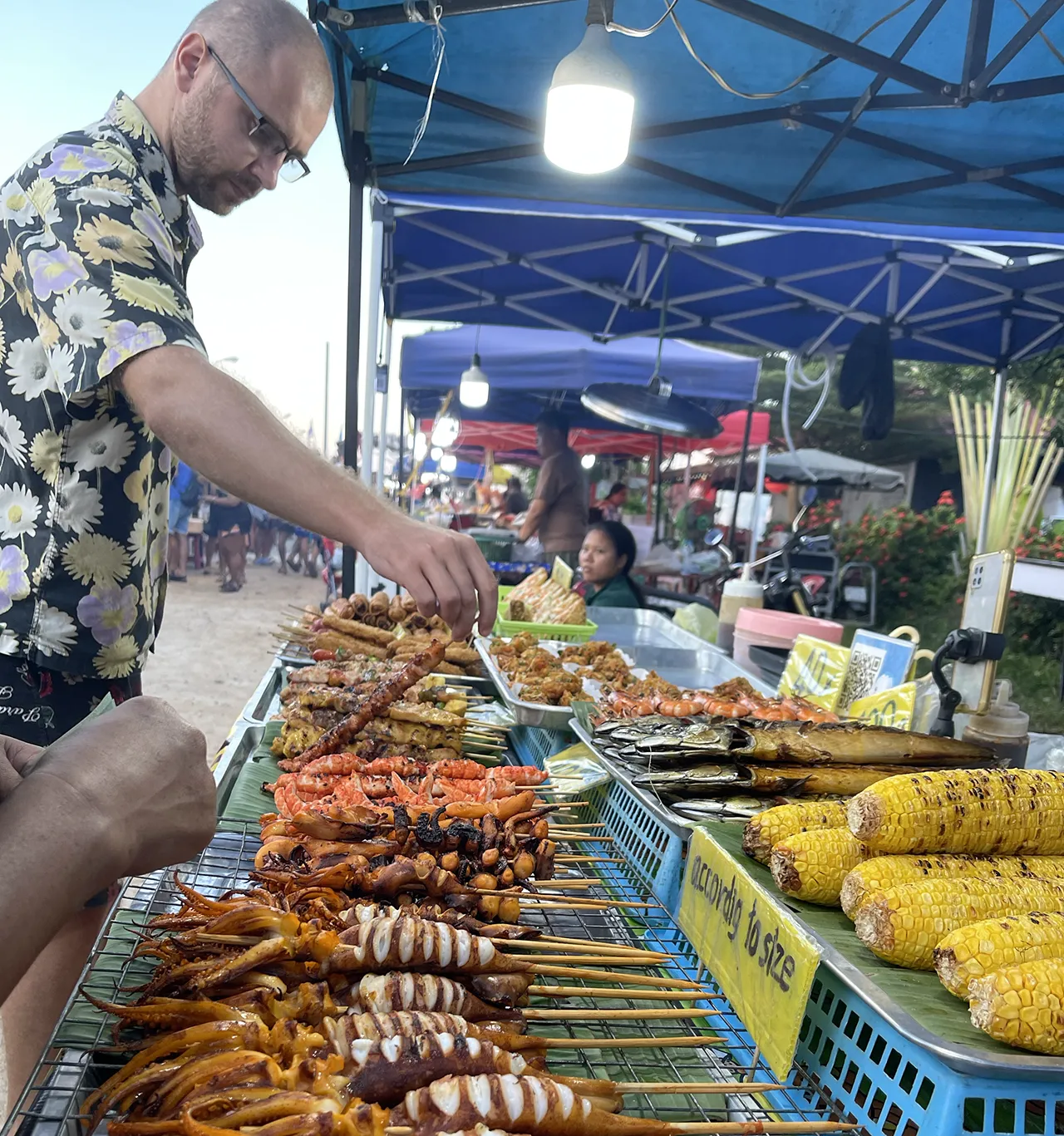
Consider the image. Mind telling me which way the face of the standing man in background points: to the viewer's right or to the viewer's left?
to the viewer's left

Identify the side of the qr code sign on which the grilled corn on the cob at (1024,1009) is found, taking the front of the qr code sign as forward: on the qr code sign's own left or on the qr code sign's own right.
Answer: on the qr code sign's own left

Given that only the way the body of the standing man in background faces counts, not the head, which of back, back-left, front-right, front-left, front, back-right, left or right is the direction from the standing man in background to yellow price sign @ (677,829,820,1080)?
left

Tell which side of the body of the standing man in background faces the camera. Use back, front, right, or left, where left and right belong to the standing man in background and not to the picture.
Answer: left

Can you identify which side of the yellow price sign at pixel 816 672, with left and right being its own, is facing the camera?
front

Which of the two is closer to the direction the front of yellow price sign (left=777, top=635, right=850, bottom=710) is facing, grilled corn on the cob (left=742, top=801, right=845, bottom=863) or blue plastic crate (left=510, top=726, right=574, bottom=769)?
the grilled corn on the cob

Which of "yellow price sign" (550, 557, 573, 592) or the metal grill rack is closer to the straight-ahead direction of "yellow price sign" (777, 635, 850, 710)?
the metal grill rack

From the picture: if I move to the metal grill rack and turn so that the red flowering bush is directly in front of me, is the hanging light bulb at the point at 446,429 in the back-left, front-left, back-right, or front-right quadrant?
front-left

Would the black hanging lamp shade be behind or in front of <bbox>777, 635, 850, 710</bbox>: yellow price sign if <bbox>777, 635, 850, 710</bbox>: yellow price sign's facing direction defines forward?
behind

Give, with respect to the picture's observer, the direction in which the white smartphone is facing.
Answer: facing away from the viewer and to the right of the viewer

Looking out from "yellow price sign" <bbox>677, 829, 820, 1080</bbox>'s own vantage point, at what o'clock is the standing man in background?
The standing man in background is roughly at 4 o'clock from the yellow price sign.

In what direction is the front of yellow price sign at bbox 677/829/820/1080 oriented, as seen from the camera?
facing the viewer and to the left of the viewer

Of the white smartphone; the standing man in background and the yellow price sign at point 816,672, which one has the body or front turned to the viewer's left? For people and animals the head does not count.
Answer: the standing man in background

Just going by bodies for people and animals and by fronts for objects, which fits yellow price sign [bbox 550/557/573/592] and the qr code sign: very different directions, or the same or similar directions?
same or similar directions

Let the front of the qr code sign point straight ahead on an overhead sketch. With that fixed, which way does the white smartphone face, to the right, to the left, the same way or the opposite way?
the opposite way

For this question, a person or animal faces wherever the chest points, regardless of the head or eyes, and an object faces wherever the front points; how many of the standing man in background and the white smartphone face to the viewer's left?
1

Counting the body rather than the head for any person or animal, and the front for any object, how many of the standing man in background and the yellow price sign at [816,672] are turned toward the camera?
1

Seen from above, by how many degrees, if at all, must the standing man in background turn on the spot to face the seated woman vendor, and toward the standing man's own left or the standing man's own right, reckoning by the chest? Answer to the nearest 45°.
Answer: approximately 90° to the standing man's own left
